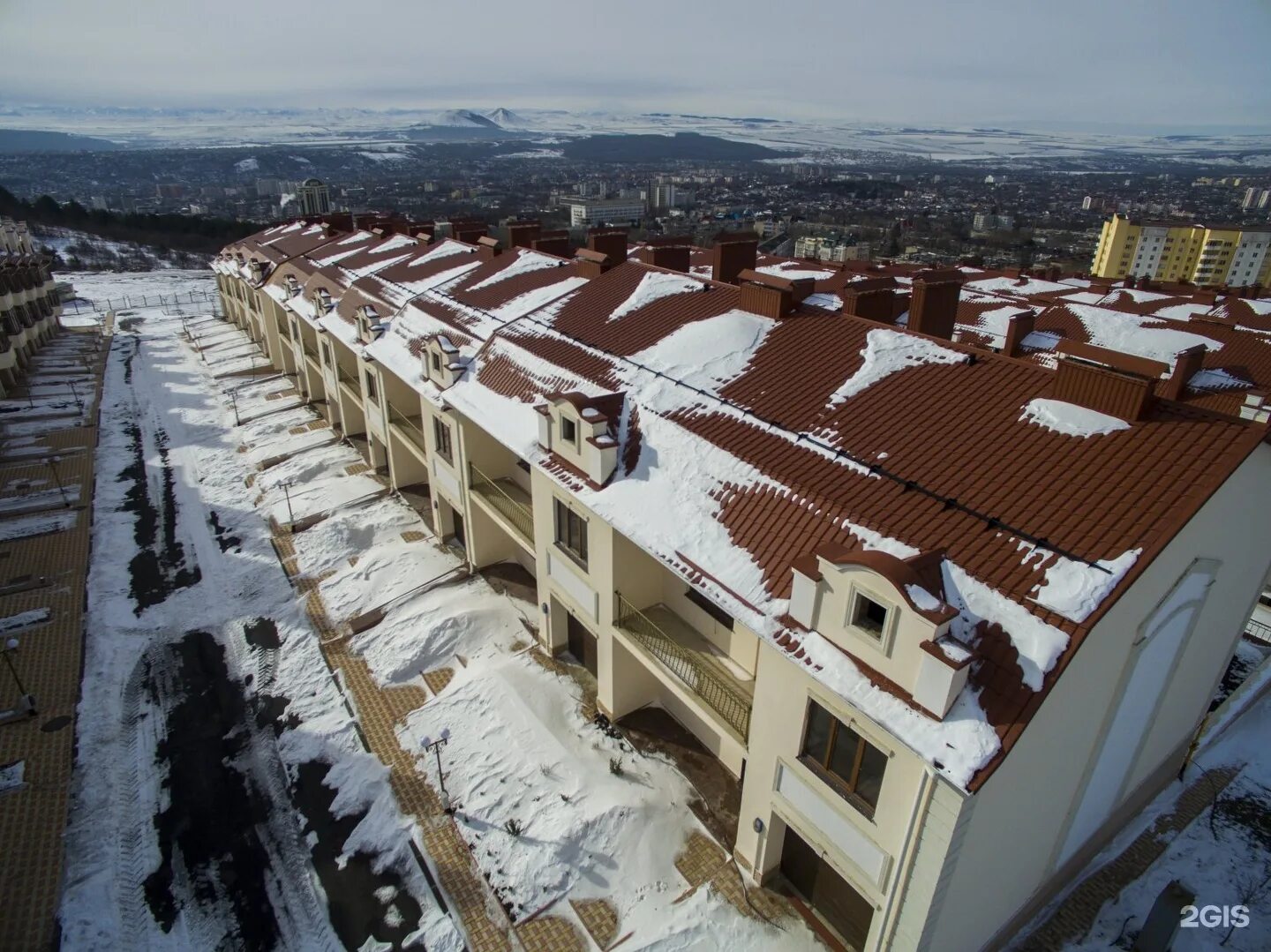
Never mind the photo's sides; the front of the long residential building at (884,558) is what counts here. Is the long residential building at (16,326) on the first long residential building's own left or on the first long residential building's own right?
on the first long residential building's own right

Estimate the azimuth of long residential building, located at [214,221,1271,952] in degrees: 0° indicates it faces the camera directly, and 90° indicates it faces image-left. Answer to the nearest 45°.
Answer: approximately 45°
